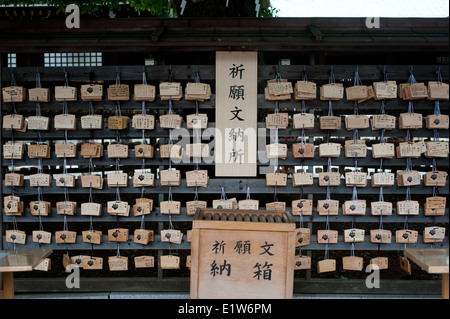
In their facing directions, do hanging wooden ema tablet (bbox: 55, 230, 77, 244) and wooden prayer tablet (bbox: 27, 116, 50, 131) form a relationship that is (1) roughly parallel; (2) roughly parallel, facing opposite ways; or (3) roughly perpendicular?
roughly parallel

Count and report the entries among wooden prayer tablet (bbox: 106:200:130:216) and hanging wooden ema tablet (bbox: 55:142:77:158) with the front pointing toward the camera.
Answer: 2

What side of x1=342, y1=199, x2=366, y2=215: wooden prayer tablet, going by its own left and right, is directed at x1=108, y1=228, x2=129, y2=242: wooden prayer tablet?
right

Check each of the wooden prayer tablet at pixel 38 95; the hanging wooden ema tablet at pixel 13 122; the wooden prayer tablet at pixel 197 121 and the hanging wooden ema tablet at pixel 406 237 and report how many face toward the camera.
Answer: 4

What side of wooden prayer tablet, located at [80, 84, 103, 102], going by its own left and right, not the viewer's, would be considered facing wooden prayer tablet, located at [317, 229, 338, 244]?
left

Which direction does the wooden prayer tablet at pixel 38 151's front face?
toward the camera

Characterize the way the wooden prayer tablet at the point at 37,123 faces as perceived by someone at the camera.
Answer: facing the viewer

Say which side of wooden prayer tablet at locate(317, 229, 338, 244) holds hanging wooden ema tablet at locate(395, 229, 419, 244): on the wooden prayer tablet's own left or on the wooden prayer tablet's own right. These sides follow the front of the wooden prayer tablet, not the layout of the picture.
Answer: on the wooden prayer tablet's own left

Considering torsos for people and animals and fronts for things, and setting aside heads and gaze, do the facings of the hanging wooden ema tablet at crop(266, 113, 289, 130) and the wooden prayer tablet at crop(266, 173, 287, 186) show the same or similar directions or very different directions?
same or similar directions

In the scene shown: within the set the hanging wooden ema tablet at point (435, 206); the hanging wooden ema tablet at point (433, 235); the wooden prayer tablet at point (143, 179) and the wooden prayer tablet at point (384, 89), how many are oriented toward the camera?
4

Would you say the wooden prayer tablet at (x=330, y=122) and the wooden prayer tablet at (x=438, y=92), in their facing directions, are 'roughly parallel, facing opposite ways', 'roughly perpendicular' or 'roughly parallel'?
roughly parallel

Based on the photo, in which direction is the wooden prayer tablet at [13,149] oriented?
toward the camera

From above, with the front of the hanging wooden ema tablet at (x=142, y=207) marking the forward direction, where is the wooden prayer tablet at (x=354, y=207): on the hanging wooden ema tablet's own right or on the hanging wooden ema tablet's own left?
on the hanging wooden ema tablet's own left
